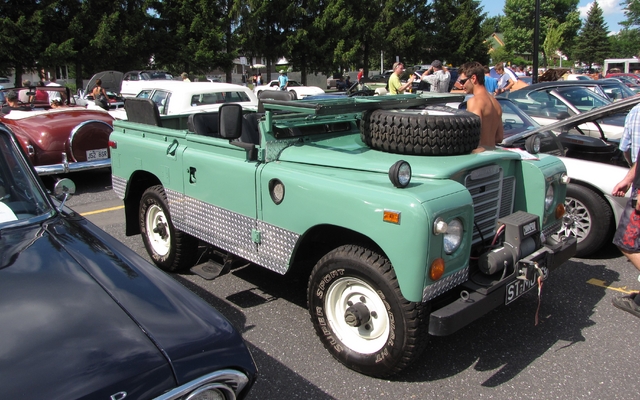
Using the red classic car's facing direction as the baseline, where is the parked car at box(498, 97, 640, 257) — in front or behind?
behind

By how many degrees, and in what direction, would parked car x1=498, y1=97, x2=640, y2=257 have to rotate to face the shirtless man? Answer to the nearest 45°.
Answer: approximately 90° to its right

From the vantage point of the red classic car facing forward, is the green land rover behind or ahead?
behind

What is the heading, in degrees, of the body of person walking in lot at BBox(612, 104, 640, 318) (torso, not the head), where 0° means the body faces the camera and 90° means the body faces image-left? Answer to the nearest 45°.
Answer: approximately 90°

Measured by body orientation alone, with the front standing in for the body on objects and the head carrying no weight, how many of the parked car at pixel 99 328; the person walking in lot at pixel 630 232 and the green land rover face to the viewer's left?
1

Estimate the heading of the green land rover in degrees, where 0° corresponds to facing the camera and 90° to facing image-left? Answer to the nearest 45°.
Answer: approximately 315°

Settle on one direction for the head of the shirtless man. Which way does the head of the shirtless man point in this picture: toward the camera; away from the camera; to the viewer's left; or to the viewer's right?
to the viewer's left

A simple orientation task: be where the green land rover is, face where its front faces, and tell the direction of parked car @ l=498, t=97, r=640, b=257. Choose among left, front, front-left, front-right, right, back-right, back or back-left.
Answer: left

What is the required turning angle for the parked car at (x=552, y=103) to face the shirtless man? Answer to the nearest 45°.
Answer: approximately 45° to its right
